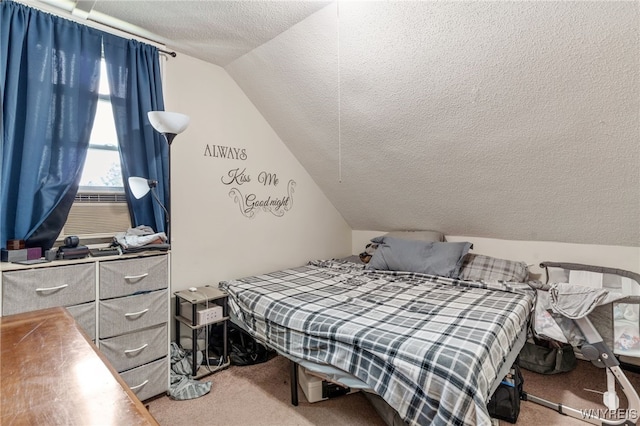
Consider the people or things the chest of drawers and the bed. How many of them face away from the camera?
0

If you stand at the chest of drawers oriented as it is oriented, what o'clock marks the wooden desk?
The wooden desk is roughly at 12 o'clock from the chest of drawers.

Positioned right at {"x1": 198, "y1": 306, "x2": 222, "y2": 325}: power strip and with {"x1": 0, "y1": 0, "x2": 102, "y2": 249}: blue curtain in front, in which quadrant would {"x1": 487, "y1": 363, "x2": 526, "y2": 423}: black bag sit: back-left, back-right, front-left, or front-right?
back-left

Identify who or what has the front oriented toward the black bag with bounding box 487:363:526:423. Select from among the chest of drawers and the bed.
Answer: the chest of drawers

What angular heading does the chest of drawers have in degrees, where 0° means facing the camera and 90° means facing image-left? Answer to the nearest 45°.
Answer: approximately 315°

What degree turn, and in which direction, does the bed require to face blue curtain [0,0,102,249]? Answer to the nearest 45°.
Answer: approximately 45° to its right

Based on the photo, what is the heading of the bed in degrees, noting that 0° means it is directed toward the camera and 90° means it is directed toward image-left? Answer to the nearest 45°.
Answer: approximately 45°
